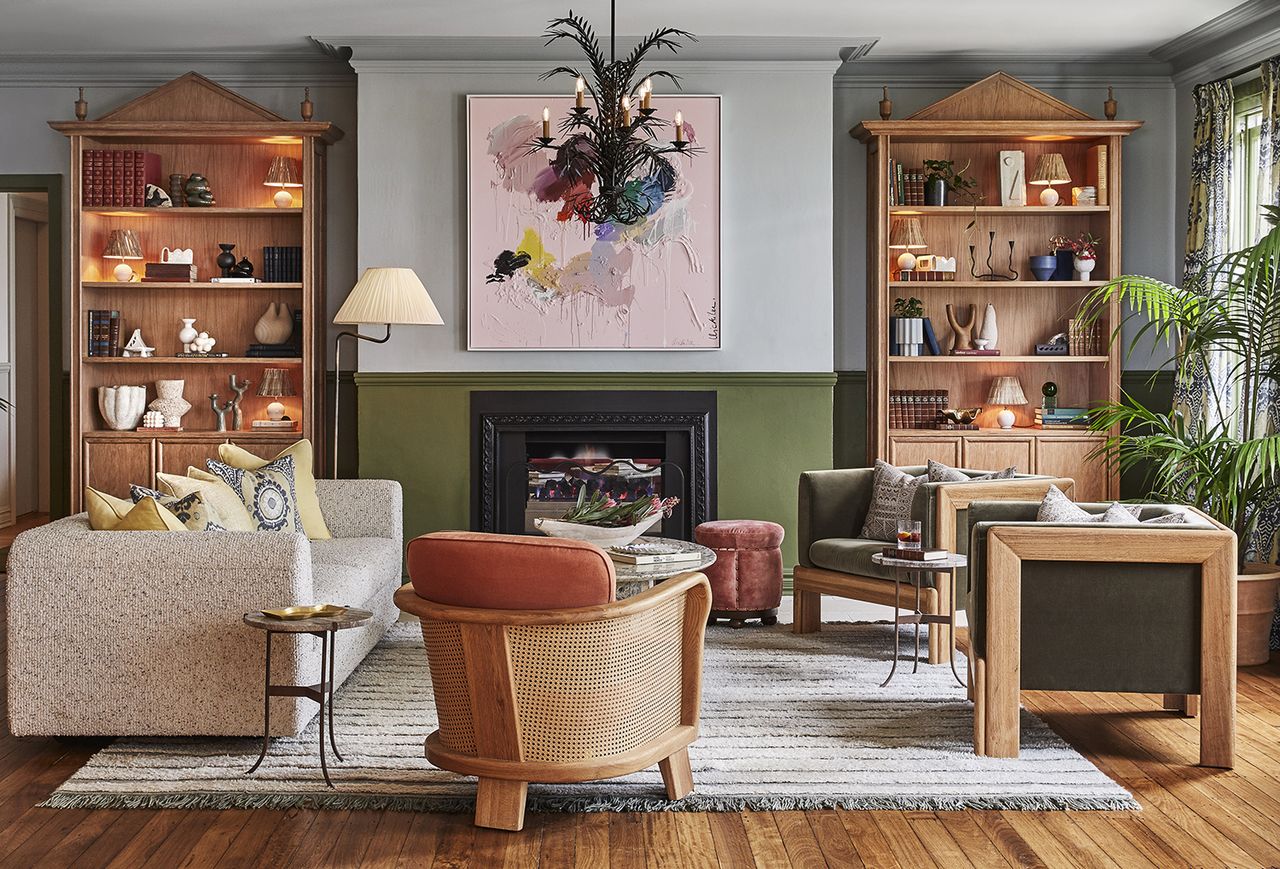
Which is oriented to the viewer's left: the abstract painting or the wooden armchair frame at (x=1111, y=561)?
the wooden armchair frame

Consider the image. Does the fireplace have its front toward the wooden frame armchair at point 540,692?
yes

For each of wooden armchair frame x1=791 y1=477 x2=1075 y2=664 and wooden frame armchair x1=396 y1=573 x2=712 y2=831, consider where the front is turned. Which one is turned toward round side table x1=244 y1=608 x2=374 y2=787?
the wooden armchair frame

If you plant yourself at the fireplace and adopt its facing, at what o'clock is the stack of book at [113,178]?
The stack of book is roughly at 3 o'clock from the fireplace.

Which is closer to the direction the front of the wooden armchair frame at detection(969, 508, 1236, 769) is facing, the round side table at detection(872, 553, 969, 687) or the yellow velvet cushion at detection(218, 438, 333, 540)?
the yellow velvet cushion

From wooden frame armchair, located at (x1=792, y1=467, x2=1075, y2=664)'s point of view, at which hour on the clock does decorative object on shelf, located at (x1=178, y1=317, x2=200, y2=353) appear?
The decorative object on shelf is roughly at 2 o'clock from the wooden frame armchair.

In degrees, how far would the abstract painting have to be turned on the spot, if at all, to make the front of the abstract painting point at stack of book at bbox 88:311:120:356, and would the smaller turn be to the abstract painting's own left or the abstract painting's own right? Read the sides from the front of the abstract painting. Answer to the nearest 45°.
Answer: approximately 90° to the abstract painting's own right

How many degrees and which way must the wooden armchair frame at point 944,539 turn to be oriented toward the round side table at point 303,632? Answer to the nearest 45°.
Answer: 0° — it already faces it

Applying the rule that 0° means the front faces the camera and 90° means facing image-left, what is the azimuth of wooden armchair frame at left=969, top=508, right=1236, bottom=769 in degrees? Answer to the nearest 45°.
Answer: approximately 90°

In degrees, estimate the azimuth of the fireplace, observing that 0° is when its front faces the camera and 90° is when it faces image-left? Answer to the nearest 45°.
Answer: approximately 0°

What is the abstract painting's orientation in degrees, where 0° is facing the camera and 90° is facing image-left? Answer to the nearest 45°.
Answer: approximately 0°

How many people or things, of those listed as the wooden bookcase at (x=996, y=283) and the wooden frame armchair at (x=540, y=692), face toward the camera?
1

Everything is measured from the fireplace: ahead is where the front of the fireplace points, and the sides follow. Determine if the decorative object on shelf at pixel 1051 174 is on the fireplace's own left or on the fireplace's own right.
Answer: on the fireplace's own left

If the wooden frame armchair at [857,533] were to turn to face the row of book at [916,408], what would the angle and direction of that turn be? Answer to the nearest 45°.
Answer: approximately 135° to its right
